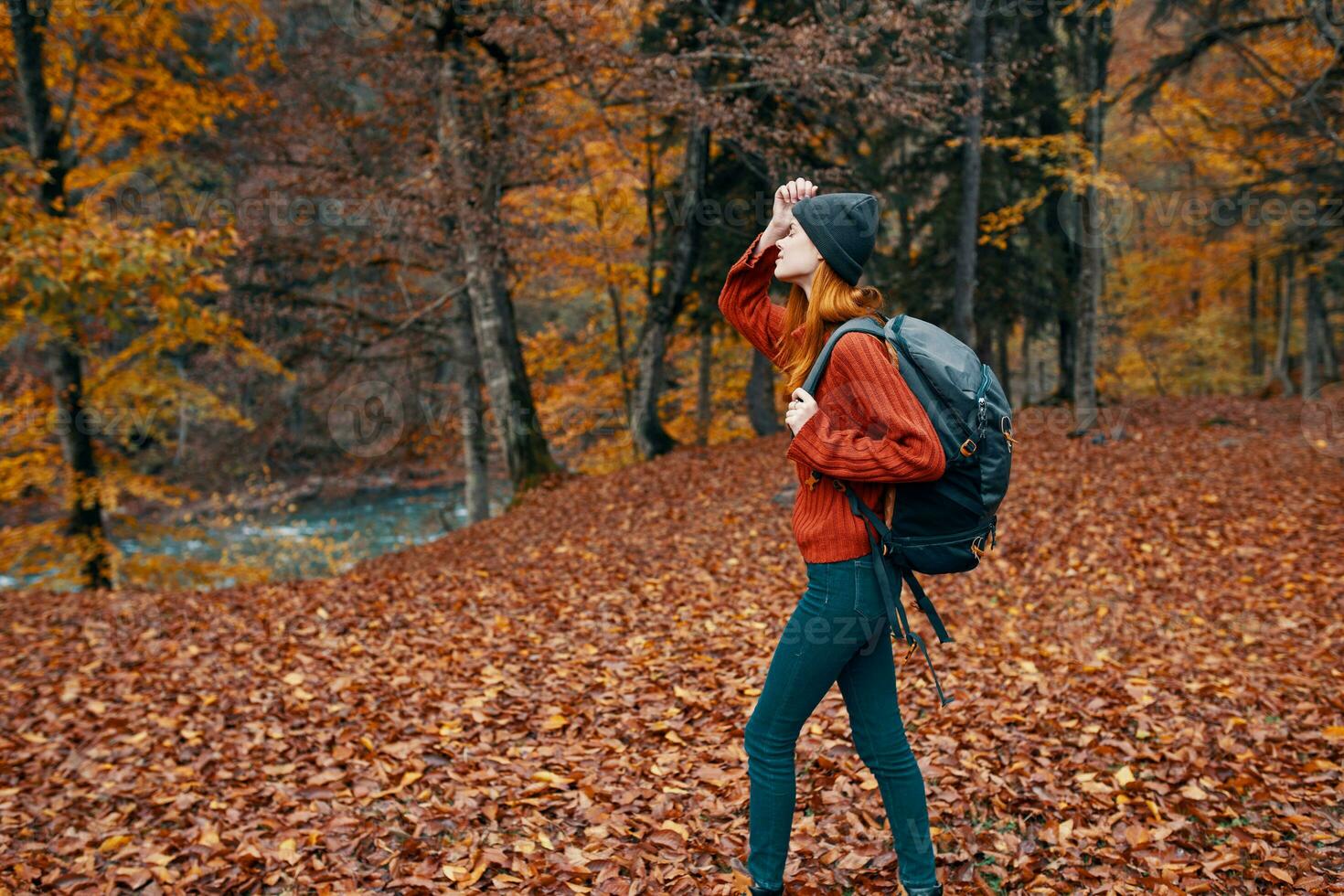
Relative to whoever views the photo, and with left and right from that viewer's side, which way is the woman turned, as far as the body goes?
facing to the left of the viewer

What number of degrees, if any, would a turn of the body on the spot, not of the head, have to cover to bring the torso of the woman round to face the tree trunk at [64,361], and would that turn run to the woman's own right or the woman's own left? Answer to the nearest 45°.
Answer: approximately 45° to the woman's own right

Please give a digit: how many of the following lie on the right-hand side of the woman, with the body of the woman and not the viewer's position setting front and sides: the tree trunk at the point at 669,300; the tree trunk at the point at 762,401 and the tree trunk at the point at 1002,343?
3

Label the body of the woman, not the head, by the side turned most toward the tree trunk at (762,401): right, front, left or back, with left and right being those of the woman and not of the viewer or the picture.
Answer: right

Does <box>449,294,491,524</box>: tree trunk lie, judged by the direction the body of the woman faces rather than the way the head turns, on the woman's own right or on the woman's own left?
on the woman's own right

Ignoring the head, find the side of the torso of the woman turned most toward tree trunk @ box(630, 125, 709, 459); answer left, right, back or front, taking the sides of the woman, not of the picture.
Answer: right

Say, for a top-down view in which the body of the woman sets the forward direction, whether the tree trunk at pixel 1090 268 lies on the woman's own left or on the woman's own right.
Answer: on the woman's own right

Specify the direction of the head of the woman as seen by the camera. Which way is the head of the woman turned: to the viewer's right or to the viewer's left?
to the viewer's left
